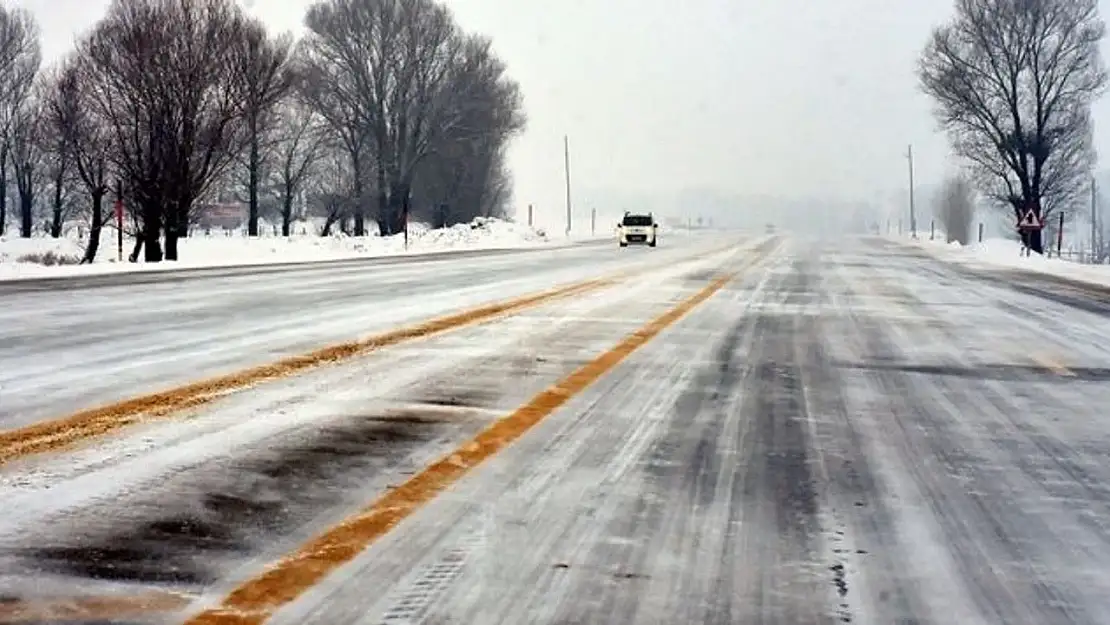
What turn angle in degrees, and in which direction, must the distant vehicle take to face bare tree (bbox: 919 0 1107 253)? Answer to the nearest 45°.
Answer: approximately 90° to its left

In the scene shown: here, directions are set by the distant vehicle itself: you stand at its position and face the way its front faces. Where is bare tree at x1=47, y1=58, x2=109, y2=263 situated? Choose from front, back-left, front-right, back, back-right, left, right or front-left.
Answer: front-right

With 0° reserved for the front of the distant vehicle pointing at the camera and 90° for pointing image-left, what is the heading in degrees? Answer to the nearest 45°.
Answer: approximately 0°
